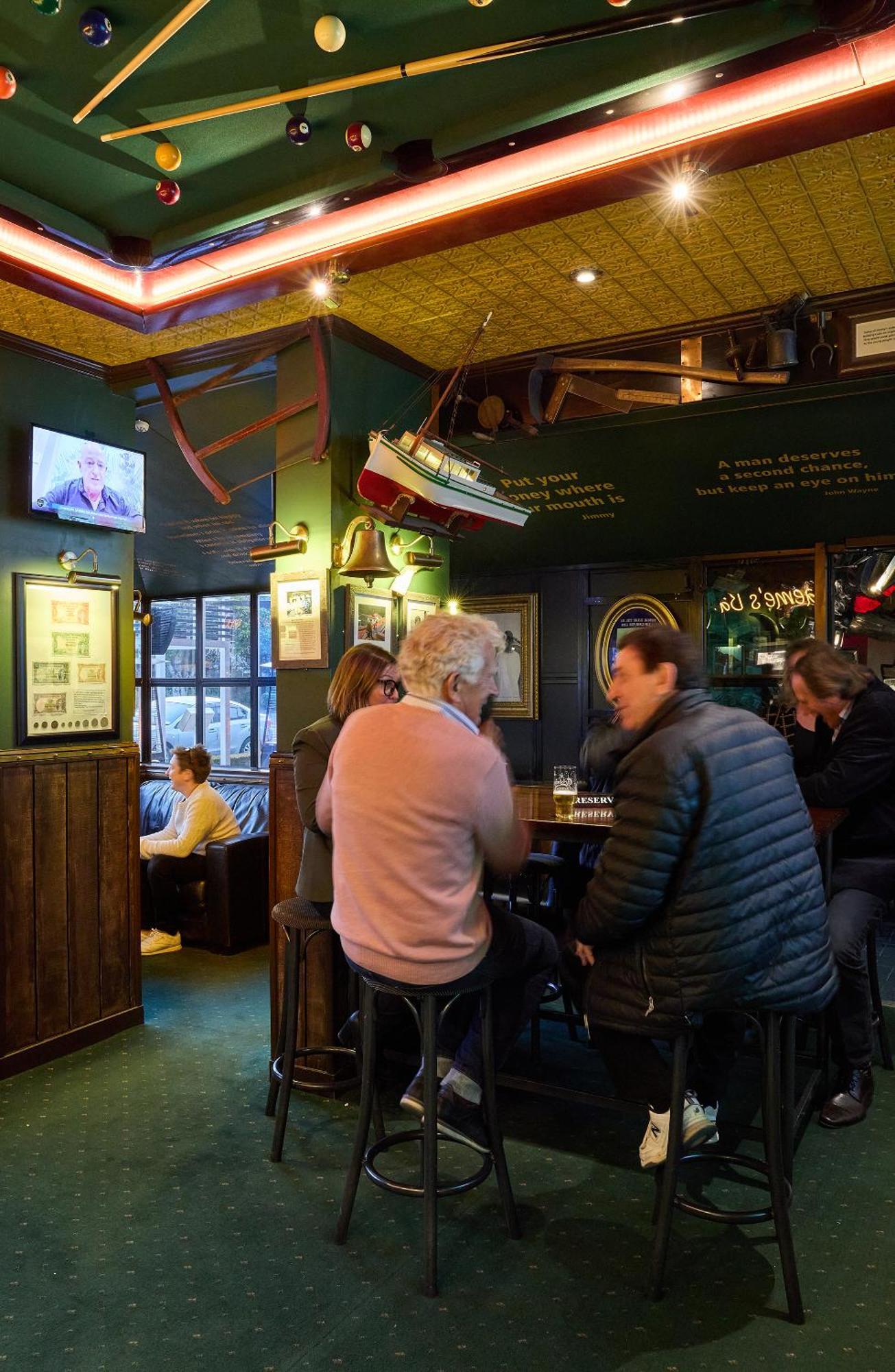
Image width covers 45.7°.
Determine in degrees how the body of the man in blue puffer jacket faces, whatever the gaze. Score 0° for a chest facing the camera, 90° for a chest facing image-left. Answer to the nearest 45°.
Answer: approximately 135°

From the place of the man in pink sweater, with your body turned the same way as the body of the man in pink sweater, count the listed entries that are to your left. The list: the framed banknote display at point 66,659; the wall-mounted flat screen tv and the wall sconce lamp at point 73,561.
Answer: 3

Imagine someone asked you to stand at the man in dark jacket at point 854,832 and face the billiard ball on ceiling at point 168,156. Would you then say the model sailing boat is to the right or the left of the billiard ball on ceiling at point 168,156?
right

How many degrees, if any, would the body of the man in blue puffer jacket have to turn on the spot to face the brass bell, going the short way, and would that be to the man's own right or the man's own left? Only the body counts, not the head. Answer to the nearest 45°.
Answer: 0° — they already face it

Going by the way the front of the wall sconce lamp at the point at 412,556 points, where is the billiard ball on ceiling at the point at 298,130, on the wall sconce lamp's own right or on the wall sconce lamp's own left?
on the wall sconce lamp's own right

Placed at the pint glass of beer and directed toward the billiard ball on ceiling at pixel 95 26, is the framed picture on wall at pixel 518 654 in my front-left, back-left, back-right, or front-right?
back-right

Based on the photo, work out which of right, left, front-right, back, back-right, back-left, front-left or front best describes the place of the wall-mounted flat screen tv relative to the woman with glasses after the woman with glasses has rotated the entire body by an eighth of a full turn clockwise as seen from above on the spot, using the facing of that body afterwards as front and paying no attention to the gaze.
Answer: back

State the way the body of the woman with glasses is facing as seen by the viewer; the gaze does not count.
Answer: to the viewer's right
